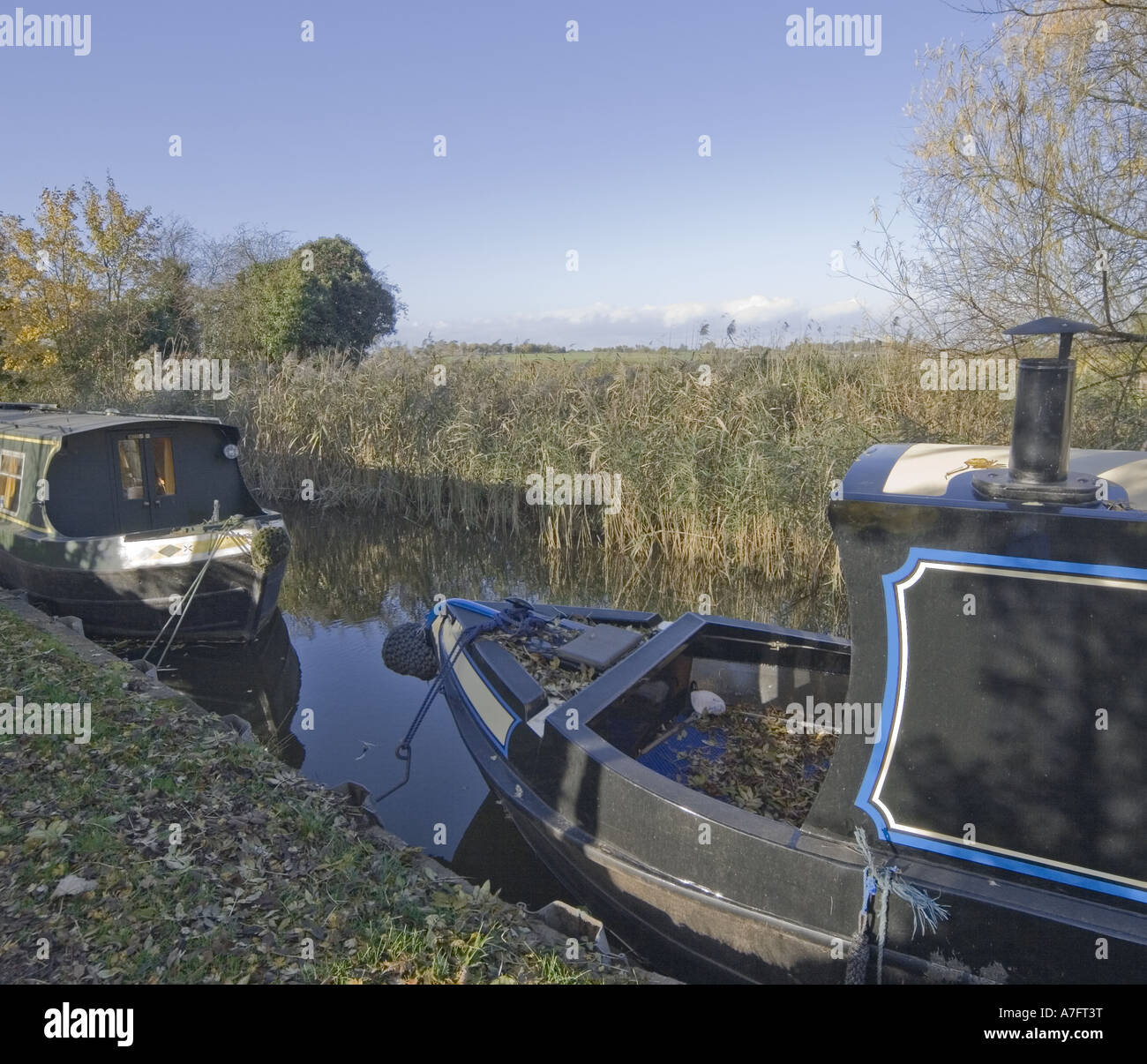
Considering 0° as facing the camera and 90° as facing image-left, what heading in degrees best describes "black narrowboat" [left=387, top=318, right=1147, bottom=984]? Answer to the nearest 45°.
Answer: approximately 135°

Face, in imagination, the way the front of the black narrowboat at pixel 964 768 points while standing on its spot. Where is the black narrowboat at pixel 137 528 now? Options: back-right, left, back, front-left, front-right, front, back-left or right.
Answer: front

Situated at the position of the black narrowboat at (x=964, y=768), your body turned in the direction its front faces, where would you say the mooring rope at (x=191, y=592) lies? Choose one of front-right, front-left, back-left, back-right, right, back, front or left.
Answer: front
